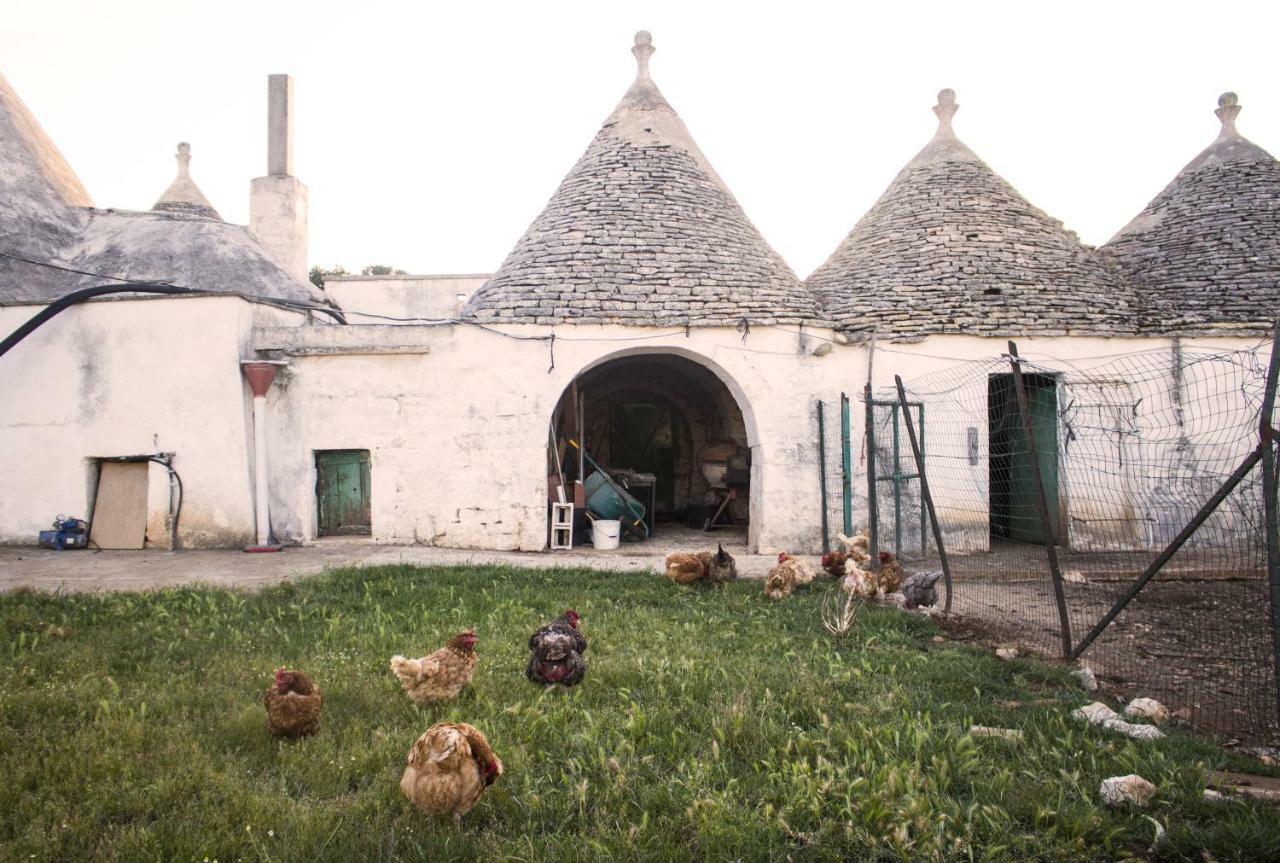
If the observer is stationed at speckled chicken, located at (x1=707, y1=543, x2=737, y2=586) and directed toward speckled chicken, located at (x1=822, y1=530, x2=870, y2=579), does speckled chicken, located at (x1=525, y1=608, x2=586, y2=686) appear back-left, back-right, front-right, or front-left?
back-right

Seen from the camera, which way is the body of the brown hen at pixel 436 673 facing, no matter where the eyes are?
to the viewer's right

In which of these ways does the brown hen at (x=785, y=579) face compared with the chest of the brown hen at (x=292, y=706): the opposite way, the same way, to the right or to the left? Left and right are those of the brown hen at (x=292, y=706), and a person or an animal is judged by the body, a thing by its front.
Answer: to the right

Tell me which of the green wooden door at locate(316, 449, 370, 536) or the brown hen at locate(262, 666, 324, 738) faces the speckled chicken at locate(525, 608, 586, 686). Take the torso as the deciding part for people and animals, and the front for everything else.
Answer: the green wooden door

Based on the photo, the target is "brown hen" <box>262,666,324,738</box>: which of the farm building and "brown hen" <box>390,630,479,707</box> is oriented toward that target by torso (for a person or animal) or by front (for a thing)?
the farm building

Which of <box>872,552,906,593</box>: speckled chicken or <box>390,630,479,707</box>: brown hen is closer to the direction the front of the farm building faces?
the brown hen

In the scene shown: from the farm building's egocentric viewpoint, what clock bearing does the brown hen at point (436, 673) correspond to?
The brown hen is roughly at 12 o'clock from the farm building.
